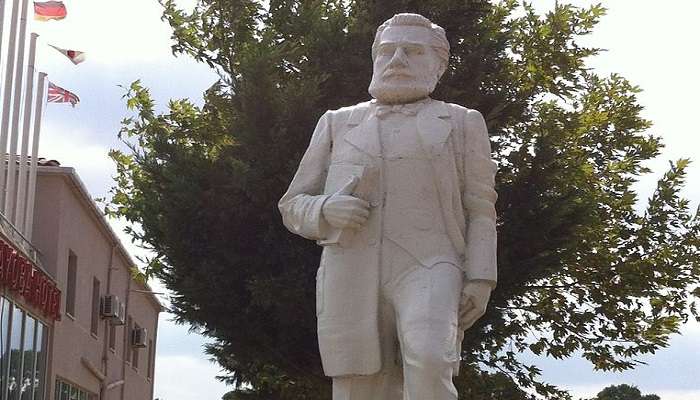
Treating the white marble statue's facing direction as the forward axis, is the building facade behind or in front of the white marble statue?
behind

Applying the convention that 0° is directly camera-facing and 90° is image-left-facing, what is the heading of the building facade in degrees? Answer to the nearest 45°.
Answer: approximately 315°

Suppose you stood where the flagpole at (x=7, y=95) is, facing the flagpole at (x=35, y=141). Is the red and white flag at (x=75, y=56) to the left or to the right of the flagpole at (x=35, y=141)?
right

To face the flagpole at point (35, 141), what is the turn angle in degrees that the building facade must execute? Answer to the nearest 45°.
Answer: approximately 45° to its right

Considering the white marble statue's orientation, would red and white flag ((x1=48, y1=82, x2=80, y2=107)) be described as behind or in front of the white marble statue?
behind

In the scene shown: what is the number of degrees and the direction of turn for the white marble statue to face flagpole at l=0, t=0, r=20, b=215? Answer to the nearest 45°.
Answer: approximately 135° to its right

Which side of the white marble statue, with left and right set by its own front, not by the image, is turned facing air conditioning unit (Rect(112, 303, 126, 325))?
back

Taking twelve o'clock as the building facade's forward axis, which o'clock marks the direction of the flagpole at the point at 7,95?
The flagpole is roughly at 2 o'clock from the building facade.

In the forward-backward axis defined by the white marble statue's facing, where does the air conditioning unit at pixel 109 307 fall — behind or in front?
behind

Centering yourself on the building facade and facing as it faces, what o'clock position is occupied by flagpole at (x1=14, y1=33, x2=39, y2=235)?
The flagpole is roughly at 2 o'clock from the building facade.

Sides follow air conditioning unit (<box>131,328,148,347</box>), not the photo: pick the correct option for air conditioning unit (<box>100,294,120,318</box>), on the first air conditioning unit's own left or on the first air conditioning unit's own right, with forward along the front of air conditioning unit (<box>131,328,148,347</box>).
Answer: on the first air conditioning unit's own right

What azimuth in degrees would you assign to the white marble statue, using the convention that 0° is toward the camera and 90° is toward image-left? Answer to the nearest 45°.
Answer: approximately 0°
